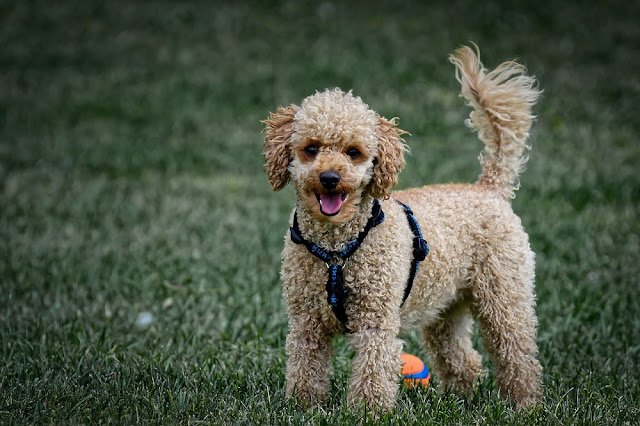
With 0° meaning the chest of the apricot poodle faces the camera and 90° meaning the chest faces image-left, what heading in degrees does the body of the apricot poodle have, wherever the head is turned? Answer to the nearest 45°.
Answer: approximately 45°
